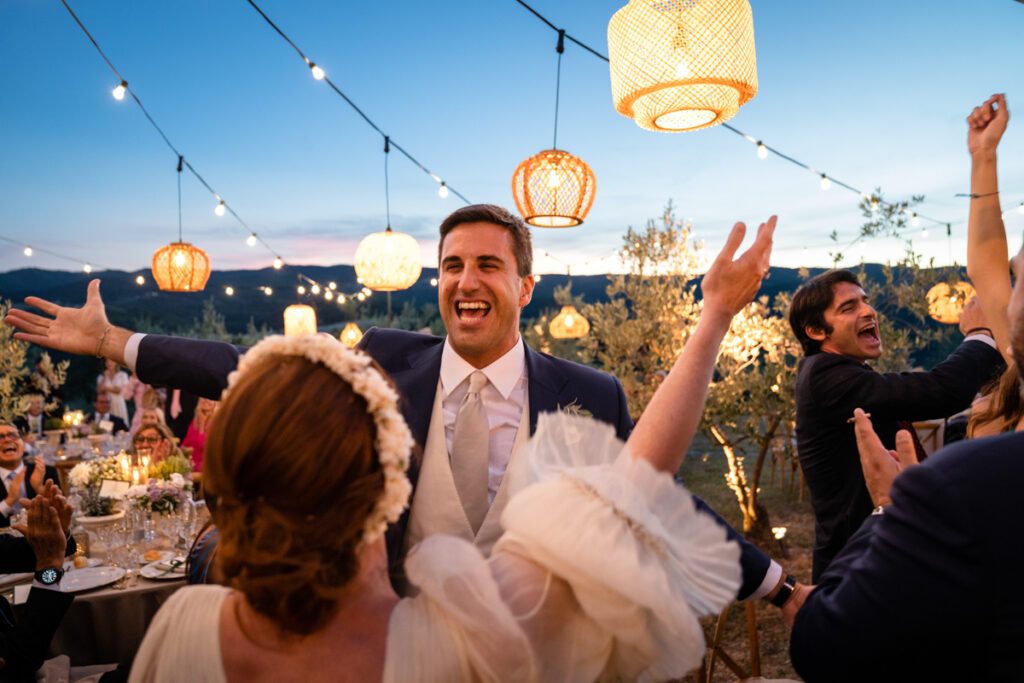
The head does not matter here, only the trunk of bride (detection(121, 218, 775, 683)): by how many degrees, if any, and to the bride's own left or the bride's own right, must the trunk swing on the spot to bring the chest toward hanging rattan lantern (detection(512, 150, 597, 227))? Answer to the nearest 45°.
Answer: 0° — they already face it

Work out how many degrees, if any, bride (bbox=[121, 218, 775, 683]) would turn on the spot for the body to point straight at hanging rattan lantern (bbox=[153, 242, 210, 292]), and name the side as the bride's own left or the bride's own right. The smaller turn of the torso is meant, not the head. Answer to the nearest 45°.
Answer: approximately 45° to the bride's own left

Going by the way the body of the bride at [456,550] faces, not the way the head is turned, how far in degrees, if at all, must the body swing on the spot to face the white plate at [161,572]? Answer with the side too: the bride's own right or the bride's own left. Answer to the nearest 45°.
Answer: approximately 45° to the bride's own left

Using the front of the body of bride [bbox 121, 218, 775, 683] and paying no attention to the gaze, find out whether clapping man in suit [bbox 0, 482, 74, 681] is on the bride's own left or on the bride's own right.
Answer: on the bride's own left

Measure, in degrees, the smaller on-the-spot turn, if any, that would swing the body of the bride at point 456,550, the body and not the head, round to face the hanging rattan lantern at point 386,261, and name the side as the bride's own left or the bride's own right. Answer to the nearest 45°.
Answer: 0° — they already face it

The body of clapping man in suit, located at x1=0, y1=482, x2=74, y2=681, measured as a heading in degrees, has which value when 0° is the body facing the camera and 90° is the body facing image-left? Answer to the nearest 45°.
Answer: approximately 270°

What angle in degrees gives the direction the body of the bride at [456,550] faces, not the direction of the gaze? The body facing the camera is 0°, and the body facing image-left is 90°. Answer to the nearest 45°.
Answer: approximately 180°
